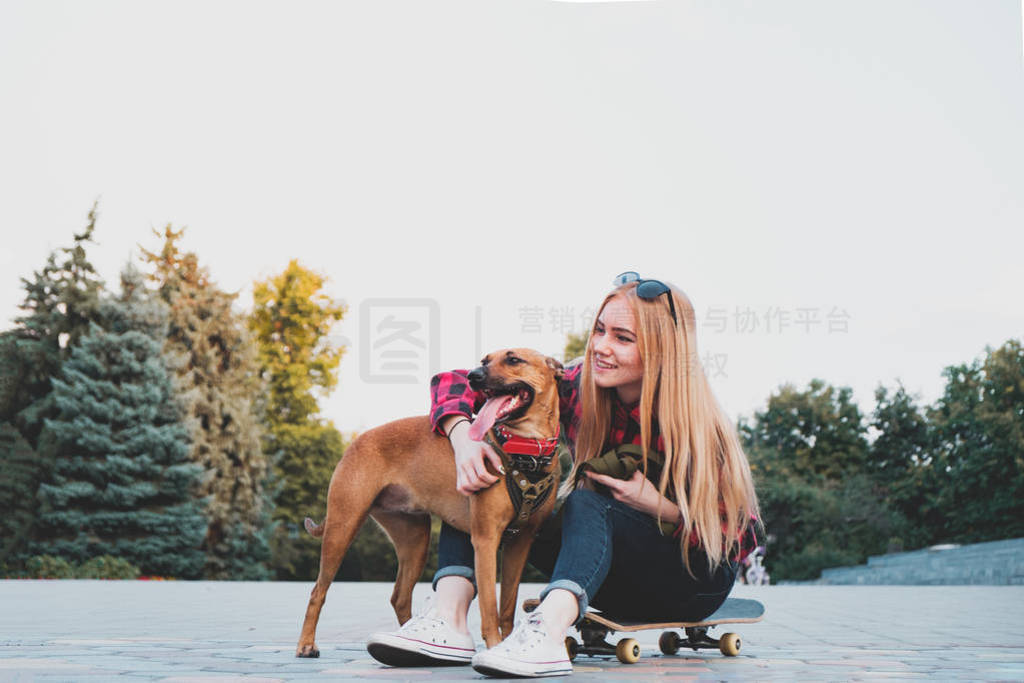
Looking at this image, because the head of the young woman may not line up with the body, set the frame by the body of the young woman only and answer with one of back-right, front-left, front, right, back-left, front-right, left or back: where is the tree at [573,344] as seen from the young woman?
back-right

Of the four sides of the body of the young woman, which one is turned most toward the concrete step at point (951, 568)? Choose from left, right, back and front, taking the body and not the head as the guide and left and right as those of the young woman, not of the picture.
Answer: back

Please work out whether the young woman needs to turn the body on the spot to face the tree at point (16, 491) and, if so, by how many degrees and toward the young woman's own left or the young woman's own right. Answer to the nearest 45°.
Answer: approximately 90° to the young woman's own right

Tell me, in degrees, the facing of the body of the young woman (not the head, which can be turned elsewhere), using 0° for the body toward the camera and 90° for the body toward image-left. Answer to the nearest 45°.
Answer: approximately 45°

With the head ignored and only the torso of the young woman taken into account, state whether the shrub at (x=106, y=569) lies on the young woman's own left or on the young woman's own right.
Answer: on the young woman's own right

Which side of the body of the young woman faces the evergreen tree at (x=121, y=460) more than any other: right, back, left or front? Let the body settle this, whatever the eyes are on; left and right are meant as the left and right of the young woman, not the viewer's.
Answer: right

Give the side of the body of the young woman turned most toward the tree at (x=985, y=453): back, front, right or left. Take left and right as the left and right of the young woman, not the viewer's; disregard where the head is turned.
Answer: back

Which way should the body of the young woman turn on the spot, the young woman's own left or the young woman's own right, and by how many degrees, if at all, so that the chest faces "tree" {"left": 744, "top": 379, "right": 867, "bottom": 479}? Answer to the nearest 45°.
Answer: approximately 135° to the young woman's own right
